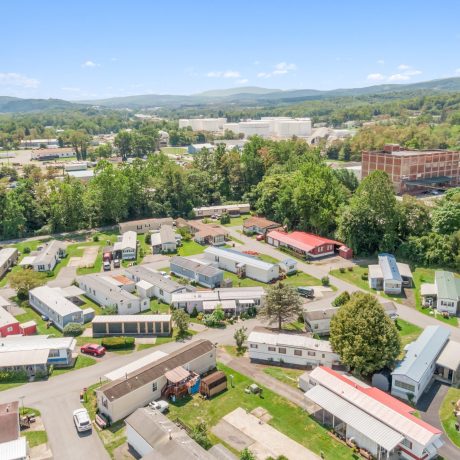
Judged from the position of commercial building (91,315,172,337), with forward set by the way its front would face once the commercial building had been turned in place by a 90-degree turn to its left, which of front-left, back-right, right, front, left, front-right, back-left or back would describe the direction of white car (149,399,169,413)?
right

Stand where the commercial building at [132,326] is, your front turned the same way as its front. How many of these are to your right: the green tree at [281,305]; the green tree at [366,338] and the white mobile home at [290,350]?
0

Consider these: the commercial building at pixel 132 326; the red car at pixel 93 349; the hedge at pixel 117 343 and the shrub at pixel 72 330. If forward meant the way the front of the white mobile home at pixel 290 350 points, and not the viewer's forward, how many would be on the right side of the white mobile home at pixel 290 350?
4

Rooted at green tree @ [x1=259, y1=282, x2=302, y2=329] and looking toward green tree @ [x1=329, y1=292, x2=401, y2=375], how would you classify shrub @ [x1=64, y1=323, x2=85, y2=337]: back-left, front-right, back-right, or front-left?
back-right

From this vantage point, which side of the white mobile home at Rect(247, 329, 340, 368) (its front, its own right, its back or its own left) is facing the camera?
front

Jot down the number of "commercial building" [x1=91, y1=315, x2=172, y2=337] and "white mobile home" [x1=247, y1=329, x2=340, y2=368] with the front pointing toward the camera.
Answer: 2

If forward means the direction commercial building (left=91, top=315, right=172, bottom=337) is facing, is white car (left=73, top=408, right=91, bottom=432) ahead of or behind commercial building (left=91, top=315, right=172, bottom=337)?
ahead

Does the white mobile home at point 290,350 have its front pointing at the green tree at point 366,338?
no

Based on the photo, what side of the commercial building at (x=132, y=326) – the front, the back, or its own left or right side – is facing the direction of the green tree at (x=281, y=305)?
left

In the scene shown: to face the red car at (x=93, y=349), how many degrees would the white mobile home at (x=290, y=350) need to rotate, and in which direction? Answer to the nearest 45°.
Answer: approximately 90° to its right

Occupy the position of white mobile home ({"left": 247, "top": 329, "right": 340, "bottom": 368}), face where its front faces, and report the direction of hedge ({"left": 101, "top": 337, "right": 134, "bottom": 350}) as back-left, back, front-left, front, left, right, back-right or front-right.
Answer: right

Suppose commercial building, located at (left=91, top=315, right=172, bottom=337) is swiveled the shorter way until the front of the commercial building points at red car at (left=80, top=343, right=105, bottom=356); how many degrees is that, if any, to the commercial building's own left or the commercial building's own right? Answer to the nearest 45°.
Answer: approximately 45° to the commercial building's own right

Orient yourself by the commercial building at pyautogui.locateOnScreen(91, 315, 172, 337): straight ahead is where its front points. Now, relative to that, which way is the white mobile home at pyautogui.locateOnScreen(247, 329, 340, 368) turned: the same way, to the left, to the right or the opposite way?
the same way

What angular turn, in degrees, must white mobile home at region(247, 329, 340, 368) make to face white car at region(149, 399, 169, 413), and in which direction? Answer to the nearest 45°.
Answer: approximately 45° to its right

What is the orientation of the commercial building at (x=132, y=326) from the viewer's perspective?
toward the camera

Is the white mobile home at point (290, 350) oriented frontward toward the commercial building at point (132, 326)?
no

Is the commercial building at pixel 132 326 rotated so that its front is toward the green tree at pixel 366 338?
no

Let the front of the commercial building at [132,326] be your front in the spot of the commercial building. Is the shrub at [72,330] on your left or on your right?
on your right

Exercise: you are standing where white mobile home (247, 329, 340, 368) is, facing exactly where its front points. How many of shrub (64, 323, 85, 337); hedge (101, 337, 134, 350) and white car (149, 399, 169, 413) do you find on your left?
0
